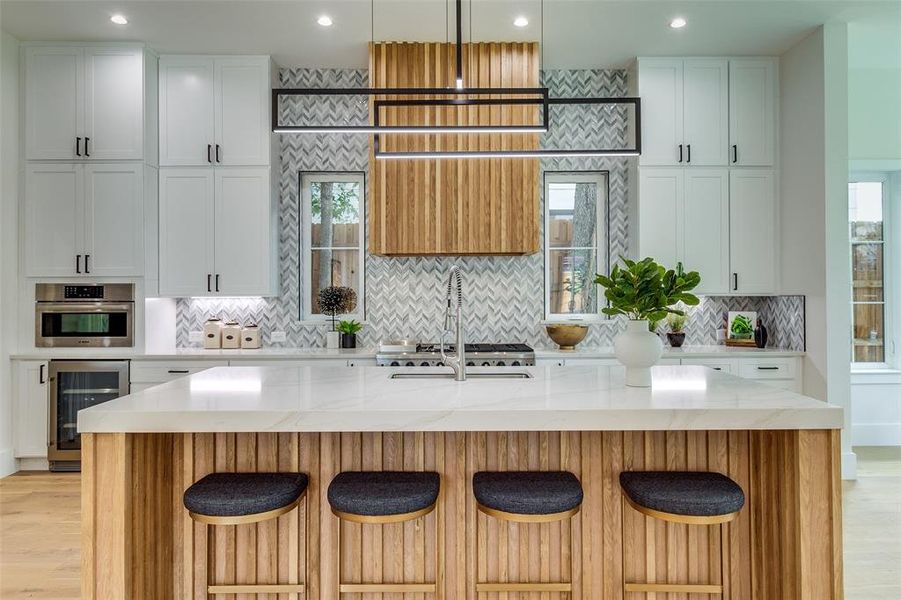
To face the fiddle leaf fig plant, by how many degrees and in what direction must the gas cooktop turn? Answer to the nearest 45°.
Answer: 0° — it already faces it

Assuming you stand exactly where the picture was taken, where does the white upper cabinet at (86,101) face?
facing the viewer

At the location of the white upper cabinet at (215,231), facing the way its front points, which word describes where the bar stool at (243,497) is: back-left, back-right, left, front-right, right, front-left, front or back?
front

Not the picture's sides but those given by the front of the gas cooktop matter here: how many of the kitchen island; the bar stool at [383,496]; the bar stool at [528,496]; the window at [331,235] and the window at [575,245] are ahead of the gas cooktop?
3

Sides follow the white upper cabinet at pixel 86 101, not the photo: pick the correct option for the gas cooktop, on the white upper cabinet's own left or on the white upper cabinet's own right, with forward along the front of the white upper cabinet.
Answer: on the white upper cabinet's own left

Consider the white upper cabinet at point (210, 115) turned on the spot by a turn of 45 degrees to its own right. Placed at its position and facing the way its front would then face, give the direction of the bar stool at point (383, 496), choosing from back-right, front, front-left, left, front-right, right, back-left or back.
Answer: front-left

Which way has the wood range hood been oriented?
toward the camera

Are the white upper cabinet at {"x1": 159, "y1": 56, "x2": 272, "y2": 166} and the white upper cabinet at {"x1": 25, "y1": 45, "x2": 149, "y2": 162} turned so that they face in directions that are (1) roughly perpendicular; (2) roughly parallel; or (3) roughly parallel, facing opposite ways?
roughly parallel

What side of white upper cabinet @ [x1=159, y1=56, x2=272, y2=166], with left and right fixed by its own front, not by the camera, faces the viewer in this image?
front

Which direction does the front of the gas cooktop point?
toward the camera

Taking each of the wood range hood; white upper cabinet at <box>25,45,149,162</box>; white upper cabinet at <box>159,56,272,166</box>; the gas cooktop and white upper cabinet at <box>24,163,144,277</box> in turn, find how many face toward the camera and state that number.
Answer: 5
